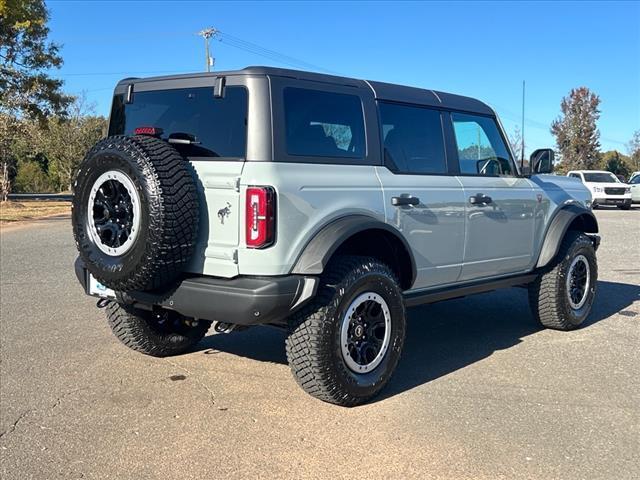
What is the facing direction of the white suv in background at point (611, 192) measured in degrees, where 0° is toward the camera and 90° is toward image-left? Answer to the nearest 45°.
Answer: approximately 315°

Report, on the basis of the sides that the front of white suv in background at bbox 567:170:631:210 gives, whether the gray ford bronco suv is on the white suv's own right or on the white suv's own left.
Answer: on the white suv's own right

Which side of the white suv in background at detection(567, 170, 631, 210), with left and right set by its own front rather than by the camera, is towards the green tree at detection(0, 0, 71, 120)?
right

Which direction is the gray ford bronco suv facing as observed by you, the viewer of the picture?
facing away from the viewer and to the right of the viewer

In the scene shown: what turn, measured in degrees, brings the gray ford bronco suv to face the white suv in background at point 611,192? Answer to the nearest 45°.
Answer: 0° — it already faces it

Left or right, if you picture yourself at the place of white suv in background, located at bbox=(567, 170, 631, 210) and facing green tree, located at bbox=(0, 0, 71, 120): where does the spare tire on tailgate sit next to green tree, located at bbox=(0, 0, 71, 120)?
left

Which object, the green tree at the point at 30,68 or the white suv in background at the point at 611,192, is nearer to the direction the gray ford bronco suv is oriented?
the white suv in background

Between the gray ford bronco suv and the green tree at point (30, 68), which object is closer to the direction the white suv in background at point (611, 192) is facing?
the gray ford bronco suv

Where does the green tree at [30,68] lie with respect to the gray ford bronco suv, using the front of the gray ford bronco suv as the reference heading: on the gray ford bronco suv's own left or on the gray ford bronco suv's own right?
on the gray ford bronco suv's own left

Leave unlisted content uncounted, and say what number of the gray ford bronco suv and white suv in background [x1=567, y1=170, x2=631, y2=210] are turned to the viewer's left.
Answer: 0
